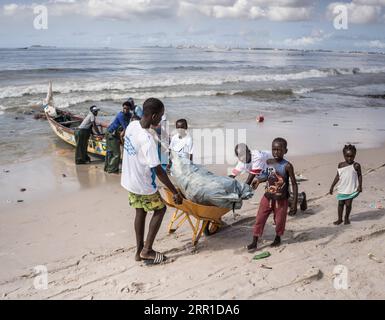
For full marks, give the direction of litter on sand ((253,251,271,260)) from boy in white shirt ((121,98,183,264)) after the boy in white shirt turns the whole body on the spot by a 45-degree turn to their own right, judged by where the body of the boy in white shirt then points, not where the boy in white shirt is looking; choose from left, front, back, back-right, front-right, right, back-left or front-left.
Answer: front

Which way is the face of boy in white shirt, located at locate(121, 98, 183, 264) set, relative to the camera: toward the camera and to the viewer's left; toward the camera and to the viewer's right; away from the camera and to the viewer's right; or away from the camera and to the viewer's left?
away from the camera and to the viewer's right

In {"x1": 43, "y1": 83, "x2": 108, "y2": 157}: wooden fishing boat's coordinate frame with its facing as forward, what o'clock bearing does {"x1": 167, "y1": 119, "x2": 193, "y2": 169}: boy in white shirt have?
The boy in white shirt is roughly at 7 o'clock from the wooden fishing boat.

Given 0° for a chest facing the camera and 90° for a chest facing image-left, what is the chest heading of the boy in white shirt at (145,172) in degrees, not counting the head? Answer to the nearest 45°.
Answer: approximately 225°

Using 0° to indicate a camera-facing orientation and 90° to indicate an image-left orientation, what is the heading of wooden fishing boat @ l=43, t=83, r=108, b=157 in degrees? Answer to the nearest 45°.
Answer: approximately 135°

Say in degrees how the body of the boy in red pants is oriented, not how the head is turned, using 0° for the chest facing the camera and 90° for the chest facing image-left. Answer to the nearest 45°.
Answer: approximately 45°

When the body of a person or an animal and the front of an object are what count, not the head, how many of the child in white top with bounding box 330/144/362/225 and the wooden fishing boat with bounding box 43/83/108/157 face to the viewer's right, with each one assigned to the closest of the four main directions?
0

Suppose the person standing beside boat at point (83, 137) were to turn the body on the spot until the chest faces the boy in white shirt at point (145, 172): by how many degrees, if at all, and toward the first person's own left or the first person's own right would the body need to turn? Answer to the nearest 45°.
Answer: approximately 90° to the first person's own right

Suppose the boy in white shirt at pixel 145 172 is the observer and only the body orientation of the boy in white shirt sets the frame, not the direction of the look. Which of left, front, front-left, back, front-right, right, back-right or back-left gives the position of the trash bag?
front

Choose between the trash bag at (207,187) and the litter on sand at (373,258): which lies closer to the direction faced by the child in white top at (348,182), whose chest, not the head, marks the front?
the litter on sand

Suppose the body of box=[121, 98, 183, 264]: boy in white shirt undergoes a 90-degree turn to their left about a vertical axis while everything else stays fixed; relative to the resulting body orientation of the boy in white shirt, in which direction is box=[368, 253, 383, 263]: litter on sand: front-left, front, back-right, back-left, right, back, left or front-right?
back-right

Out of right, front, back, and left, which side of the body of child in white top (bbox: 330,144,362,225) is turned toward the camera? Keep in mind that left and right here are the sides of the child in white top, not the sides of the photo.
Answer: front
